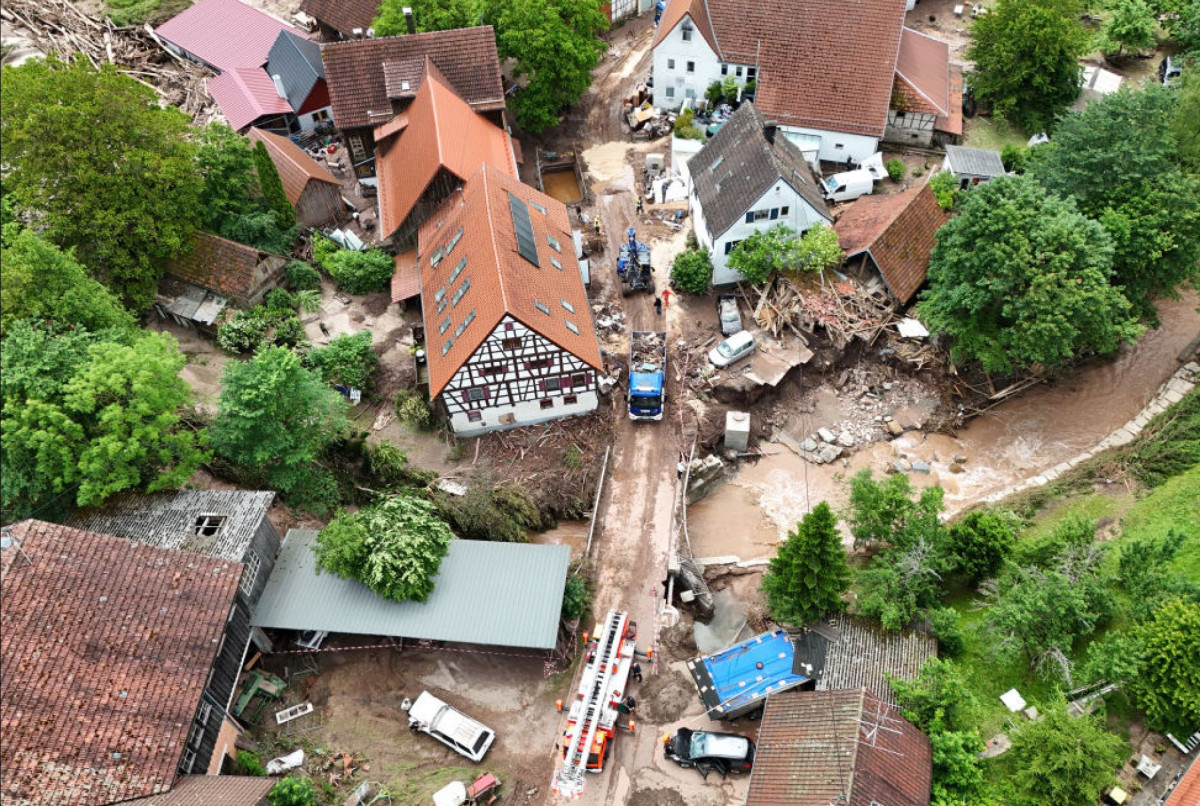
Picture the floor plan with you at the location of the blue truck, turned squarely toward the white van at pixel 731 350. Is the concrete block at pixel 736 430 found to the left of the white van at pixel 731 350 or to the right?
right

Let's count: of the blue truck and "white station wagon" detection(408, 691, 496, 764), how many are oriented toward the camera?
1

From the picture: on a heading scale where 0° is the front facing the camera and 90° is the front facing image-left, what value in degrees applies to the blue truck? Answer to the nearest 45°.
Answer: approximately 0°

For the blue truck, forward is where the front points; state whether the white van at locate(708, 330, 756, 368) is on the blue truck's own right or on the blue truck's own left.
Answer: on the blue truck's own left

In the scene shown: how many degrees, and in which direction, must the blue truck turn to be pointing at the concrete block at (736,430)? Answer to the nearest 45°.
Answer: approximately 90° to its left
